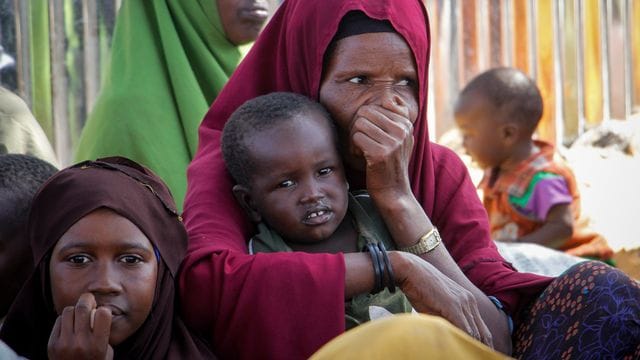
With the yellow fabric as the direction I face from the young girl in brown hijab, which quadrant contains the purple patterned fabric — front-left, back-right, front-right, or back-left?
front-left

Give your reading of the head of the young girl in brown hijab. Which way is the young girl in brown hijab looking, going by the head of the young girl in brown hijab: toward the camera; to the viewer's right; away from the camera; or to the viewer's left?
toward the camera

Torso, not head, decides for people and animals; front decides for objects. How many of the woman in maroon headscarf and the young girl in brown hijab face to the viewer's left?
0

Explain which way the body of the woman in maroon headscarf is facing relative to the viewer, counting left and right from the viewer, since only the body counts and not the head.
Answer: facing the viewer and to the right of the viewer

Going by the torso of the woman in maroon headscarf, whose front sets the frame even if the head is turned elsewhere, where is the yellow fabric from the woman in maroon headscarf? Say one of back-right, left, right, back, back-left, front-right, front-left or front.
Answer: front-right

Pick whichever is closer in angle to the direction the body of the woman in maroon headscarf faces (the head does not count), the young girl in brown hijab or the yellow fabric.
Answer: the yellow fabric

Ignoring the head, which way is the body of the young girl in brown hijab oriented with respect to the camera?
toward the camera

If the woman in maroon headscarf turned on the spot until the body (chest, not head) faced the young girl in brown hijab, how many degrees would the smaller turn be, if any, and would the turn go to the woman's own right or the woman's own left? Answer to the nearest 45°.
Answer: approximately 90° to the woman's own right

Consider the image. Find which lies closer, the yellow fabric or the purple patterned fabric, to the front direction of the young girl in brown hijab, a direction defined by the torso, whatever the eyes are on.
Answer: the yellow fabric

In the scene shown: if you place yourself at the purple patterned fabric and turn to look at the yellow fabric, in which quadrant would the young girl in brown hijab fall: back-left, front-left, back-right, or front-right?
front-right

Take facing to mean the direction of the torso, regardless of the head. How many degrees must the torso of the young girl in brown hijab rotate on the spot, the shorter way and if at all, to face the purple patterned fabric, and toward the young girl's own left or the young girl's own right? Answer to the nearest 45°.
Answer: approximately 90° to the young girl's own left

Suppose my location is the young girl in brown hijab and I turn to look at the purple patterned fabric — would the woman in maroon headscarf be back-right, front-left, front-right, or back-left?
front-left

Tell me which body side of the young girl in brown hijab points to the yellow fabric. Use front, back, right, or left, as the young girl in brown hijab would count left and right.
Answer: front

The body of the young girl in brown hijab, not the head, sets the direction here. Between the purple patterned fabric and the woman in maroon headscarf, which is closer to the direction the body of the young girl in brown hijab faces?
the purple patterned fabric
